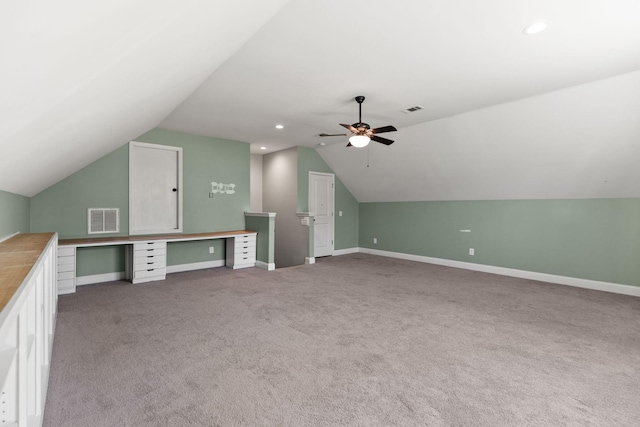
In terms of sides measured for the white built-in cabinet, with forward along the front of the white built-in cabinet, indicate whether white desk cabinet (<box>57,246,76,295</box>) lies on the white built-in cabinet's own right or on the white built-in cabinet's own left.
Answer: on the white built-in cabinet's own left

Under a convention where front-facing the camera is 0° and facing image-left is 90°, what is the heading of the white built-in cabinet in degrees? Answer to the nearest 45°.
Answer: approximately 270°

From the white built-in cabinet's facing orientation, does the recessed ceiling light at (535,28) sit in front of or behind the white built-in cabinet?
in front

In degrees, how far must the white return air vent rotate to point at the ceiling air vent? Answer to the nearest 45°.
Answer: approximately 45° to its left

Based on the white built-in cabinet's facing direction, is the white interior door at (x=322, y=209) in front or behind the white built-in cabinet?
in front

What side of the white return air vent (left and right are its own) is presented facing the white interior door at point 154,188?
left

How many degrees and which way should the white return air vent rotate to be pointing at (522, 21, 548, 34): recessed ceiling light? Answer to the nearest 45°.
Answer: approximately 45° to its left

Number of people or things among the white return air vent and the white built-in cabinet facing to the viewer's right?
1

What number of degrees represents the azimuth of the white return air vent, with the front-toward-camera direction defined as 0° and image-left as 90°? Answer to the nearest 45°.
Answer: approximately 0°

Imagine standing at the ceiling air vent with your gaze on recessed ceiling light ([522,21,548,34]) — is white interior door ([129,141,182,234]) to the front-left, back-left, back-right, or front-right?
back-right

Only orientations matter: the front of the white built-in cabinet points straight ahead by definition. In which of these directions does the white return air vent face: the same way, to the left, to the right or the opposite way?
to the right

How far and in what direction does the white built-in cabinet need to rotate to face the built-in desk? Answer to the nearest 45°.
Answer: approximately 90° to its left

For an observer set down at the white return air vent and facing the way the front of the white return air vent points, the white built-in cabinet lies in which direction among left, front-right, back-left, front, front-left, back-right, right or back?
front

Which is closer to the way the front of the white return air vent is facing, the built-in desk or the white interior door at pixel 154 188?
the built-in desk
